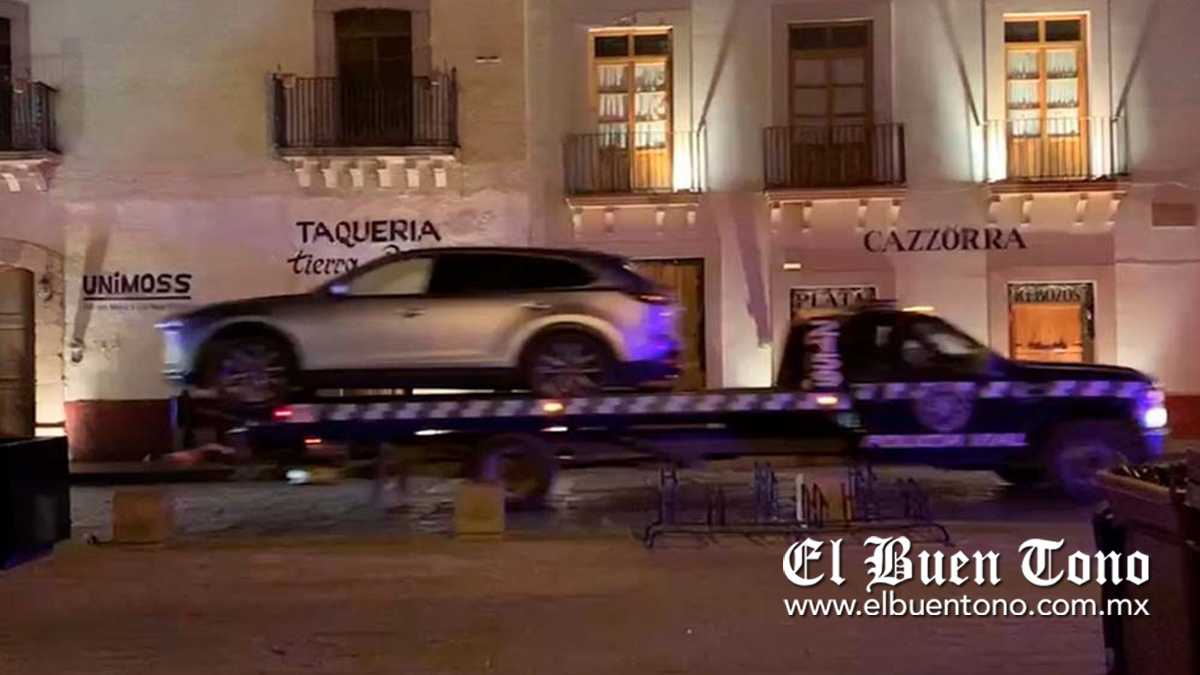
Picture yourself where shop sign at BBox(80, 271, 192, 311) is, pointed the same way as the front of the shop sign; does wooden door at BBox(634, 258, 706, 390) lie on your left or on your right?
on your left

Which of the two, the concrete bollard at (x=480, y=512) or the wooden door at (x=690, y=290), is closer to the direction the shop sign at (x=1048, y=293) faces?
the concrete bollard

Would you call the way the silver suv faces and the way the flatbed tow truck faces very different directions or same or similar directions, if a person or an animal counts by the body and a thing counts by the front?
very different directions

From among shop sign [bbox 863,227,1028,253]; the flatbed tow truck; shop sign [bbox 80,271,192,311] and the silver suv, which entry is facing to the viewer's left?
the silver suv

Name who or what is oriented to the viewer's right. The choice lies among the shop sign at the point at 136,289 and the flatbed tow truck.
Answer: the flatbed tow truck

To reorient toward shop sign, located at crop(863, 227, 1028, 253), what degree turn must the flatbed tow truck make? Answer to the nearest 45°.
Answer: approximately 90° to its left

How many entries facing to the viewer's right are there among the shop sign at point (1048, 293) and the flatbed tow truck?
1

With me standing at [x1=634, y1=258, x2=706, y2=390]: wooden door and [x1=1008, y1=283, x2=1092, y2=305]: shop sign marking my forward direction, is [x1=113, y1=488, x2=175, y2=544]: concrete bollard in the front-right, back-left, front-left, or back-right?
back-right

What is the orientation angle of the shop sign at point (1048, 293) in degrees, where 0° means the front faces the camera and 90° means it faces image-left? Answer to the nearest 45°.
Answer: approximately 0°

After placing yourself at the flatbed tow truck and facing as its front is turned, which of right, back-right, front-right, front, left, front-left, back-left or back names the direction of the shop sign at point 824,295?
left

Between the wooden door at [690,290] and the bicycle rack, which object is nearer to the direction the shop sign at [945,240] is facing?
the bicycle rack

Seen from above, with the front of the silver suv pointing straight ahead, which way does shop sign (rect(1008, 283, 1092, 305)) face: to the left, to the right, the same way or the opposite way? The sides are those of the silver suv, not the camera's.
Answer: to the left

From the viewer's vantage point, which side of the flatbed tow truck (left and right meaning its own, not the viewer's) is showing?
right

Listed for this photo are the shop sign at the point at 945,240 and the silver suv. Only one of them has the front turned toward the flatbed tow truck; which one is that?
the shop sign

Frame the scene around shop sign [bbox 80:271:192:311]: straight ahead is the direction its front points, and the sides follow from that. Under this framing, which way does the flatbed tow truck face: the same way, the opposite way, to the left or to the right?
to the left

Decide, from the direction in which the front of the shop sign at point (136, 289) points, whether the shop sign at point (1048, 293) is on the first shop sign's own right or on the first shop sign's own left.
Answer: on the first shop sign's own left

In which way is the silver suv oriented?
to the viewer's left

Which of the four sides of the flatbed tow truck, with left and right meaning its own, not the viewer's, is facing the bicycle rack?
right
